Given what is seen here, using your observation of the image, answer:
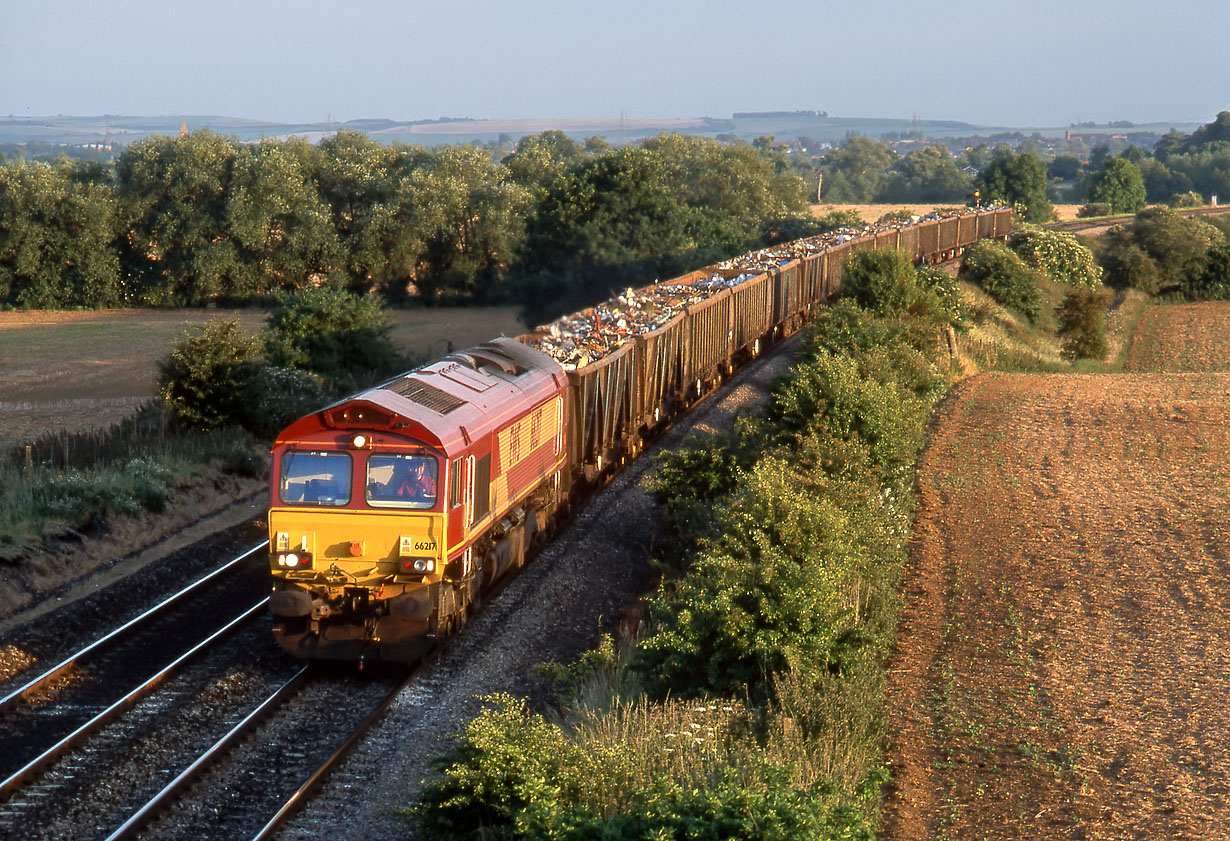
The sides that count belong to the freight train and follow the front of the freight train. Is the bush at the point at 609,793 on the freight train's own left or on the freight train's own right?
on the freight train's own left

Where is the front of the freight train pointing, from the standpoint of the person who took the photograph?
facing the viewer and to the left of the viewer

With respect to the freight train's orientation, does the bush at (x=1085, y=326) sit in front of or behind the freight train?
behind

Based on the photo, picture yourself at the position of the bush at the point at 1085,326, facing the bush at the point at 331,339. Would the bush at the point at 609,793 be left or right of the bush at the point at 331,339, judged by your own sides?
left

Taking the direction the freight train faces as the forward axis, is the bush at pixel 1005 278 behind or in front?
behind

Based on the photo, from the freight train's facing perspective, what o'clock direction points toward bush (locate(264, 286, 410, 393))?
The bush is roughly at 4 o'clock from the freight train.

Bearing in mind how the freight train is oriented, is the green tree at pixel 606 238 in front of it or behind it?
behind

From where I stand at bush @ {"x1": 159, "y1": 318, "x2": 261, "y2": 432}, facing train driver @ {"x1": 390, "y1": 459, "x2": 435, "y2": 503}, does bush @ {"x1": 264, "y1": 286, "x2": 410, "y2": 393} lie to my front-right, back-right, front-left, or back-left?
back-left
